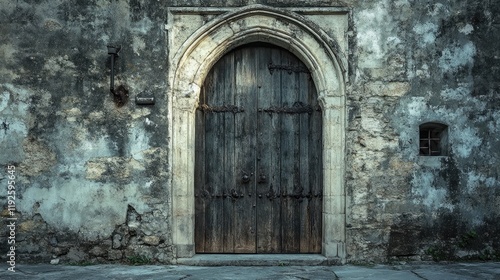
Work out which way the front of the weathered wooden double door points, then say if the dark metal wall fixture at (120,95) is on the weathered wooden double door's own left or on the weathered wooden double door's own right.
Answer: on the weathered wooden double door's own right

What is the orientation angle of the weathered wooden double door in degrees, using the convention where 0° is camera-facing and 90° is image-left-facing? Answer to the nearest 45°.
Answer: approximately 0°

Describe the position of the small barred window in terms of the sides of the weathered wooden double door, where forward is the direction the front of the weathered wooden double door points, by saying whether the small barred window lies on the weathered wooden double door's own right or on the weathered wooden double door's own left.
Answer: on the weathered wooden double door's own left
